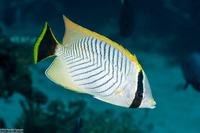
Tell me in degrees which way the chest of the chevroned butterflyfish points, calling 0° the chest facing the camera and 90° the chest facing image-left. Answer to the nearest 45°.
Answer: approximately 270°

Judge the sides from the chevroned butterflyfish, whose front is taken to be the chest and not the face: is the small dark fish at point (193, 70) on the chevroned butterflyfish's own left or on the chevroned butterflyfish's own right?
on the chevroned butterflyfish's own left

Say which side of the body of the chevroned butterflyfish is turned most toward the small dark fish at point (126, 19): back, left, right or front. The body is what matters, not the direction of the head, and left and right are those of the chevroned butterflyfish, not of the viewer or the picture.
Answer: left
